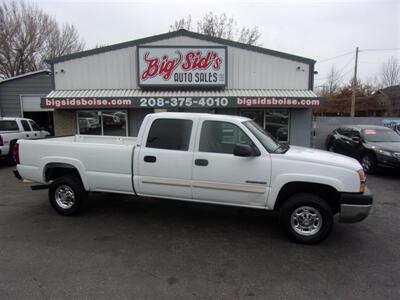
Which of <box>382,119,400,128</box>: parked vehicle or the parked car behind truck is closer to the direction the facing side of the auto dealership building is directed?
the parked car behind truck

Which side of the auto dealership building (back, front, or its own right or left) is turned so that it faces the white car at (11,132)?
right

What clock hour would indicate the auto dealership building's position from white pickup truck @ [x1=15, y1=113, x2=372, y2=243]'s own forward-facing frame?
The auto dealership building is roughly at 9 o'clock from the white pickup truck.

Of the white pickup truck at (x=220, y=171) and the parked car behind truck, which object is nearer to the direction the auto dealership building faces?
the white pickup truck

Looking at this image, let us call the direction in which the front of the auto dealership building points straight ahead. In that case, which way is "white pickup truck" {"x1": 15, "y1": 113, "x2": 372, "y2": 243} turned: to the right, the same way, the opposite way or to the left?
to the left

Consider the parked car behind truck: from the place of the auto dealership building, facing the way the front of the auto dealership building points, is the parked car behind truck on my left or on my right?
on my left

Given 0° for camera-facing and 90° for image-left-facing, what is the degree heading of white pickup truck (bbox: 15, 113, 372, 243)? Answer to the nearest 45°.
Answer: approximately 270°

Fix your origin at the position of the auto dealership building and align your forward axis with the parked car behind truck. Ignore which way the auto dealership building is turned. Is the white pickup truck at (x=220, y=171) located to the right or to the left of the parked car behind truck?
right

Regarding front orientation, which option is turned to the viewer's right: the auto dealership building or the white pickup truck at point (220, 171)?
the white pickup truck

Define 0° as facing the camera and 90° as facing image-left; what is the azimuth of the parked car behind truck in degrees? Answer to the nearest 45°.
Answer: approximately 315°

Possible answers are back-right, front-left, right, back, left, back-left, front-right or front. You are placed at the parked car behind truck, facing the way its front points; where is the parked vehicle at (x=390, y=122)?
back-left

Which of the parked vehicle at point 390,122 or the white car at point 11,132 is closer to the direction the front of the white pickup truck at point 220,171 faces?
the parked vehicle

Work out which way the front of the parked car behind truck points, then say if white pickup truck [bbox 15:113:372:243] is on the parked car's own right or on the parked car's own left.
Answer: on the parked car's own right

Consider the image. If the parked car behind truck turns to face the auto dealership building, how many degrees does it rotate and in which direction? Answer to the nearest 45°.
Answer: approximately 135° to its right
